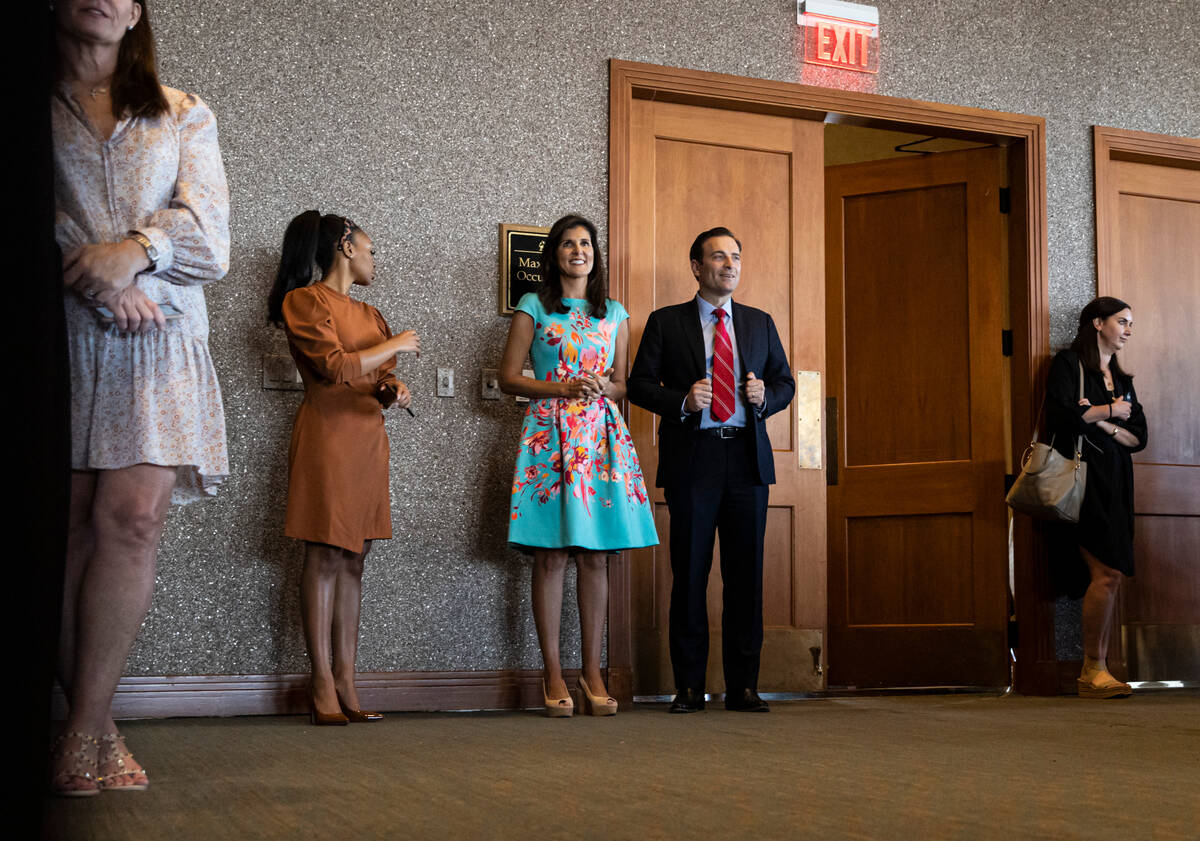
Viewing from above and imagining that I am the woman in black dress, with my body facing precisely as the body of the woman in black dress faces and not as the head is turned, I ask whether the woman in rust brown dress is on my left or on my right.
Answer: on my right

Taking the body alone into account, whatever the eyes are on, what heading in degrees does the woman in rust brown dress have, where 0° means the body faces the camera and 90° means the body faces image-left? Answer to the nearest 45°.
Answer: approximately 315°

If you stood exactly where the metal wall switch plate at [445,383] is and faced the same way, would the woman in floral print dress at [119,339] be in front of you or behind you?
in front

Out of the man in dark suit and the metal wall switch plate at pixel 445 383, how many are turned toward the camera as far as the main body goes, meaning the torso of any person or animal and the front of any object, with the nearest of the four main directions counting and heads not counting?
2

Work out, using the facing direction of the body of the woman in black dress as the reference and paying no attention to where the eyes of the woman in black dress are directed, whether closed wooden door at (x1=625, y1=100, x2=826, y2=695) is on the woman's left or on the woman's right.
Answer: on the woman's right

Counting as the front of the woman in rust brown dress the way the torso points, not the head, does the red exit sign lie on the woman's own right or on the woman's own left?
on the woman's own left

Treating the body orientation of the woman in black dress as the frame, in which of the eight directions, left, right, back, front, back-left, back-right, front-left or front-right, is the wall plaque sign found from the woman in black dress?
right

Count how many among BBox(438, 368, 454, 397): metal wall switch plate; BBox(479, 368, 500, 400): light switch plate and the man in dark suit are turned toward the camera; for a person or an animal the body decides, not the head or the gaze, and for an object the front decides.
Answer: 3
